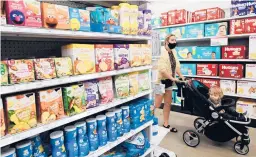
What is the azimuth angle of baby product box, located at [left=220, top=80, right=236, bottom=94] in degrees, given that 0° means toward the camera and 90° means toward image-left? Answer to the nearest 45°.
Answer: approximately 0°

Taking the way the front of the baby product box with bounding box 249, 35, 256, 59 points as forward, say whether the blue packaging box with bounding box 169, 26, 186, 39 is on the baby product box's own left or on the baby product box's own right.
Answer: on the baby product box's own right

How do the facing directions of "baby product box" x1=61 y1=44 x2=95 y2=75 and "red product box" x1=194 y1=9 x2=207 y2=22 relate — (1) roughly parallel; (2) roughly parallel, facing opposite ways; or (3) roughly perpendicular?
roughly perpendicular

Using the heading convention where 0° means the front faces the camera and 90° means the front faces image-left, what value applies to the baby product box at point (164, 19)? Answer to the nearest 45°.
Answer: approximately 0°

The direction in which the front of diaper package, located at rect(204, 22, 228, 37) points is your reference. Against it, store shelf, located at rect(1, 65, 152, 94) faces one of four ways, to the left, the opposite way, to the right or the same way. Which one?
to the left

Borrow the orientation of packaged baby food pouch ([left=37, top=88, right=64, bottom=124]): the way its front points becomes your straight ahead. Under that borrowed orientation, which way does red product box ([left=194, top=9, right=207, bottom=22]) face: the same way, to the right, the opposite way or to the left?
to the right

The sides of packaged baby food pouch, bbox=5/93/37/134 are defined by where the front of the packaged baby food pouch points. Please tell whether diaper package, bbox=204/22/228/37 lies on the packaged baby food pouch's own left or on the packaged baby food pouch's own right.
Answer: on the packaged baby food pouch's own left

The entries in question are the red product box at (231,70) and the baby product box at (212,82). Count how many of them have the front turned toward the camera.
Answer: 2
